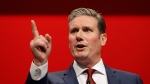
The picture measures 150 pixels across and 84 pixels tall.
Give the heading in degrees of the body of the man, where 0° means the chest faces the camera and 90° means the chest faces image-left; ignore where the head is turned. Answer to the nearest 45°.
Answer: approximately 0°
